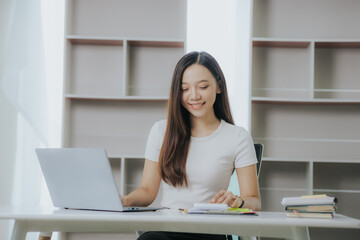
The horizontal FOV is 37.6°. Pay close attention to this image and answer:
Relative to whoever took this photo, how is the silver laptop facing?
facing away from the viewer and to the right of the viewer

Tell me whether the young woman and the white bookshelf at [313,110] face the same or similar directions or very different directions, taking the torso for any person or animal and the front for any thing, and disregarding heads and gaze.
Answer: same or similar directions

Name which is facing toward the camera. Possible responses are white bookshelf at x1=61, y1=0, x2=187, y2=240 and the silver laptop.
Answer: the white bookshelf

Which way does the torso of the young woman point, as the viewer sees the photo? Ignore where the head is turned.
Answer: toward the camera

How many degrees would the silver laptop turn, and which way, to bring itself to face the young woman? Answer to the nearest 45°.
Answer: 0° — it already faces them

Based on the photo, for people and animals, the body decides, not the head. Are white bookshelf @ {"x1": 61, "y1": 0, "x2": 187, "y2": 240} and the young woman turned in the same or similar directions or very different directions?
same or similar directions

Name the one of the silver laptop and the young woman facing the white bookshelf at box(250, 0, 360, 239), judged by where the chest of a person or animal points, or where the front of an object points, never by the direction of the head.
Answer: the silver laptop

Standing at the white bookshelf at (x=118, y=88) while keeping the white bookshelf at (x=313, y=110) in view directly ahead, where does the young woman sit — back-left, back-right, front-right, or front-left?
front-right

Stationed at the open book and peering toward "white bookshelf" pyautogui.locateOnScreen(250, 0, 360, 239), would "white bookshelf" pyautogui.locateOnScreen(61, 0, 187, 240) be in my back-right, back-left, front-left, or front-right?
front-left

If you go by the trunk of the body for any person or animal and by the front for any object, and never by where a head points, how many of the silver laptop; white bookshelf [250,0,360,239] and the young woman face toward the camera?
2

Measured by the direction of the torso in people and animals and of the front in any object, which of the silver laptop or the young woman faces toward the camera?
the young woman

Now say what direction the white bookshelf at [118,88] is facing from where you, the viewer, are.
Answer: facing the viewer

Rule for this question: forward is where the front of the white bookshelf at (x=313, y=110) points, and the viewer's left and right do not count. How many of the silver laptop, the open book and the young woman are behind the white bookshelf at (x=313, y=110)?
0

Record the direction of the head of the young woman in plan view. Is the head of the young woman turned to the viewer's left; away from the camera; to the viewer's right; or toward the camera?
toward the camera

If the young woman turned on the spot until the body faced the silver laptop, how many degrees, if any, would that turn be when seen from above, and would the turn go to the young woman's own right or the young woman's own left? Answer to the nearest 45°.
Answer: approximately 45° to the young woman's own right

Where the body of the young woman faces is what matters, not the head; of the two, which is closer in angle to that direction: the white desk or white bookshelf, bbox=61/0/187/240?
the white desk

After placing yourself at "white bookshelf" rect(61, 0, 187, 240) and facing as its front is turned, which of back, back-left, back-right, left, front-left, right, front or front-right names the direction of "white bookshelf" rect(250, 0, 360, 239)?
left

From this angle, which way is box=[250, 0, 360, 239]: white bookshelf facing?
toward the camera

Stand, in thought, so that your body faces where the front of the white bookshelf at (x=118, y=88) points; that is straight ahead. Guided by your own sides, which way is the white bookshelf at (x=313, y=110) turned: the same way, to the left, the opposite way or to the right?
the same way
